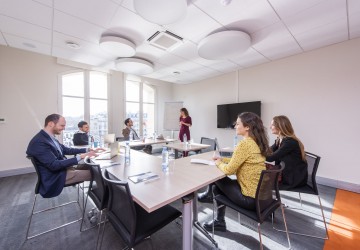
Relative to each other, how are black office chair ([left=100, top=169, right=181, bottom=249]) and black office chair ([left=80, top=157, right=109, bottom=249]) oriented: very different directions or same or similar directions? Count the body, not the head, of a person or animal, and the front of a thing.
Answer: same or similar directions

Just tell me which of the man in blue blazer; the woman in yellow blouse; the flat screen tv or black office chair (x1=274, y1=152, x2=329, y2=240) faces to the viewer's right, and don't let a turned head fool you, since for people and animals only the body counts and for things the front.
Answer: the man in blue blazer

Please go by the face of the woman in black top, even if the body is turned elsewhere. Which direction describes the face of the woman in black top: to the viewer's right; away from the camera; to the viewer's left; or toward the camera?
to the viewer's left

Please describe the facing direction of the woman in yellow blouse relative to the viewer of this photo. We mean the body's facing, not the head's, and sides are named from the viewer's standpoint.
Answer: facing to the left of the viewer

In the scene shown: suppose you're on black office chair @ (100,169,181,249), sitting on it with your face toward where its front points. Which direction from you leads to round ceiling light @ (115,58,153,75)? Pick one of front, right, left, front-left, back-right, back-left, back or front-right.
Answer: front-left

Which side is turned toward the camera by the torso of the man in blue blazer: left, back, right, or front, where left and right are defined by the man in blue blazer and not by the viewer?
right

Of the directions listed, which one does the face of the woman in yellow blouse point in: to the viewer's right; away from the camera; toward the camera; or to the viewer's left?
to the viewer's left

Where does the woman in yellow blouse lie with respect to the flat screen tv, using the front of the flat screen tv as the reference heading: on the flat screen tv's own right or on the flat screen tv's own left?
on the flat screen tv's own left

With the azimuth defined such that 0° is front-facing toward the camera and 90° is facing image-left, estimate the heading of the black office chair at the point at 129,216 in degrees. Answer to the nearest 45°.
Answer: approximately 225°

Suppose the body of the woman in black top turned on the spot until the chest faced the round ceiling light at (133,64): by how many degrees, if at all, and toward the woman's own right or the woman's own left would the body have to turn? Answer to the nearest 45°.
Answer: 0° — they already face it

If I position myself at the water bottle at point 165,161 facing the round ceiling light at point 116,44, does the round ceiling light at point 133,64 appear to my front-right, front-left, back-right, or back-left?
front-right

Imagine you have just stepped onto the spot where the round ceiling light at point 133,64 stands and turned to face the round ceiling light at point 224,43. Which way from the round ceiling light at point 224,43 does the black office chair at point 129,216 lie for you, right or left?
right

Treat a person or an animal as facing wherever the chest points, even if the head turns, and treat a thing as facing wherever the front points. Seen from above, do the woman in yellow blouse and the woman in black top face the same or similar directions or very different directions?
same or similar directions

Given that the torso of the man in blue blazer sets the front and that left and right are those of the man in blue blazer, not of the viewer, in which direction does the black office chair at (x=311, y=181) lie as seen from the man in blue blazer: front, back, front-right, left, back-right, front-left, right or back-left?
front-right

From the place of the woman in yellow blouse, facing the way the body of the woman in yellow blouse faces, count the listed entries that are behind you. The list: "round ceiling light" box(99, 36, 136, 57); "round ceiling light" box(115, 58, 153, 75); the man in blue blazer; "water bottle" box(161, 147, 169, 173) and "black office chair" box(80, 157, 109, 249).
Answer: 0

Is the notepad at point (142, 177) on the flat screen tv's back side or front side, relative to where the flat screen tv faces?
on the front side

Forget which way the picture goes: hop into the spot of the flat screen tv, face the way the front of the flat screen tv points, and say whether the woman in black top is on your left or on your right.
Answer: on your left

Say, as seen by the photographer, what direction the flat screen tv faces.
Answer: facing the viewer and to the left of the viewer

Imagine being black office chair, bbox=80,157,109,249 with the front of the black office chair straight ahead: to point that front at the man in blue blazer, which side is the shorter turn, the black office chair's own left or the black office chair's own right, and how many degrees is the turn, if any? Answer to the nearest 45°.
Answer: approximately 90° to the black office chair's own left
